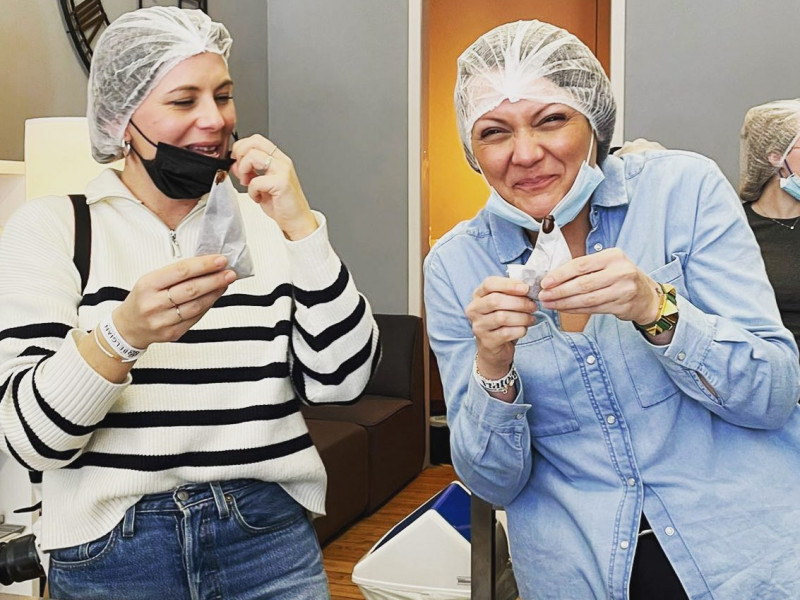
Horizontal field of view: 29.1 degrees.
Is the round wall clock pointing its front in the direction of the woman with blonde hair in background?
no

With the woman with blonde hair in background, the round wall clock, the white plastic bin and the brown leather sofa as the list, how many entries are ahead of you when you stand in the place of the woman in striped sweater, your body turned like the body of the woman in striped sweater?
0

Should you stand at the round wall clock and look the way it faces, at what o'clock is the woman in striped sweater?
The woman in striped sweater is roughly at 12 o'clock from the round wall clock.

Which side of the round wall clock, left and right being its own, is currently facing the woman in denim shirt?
front

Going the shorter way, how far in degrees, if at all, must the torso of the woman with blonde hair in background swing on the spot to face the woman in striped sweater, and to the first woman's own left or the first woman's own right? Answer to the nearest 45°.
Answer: approximately 45° to the first woman's own right

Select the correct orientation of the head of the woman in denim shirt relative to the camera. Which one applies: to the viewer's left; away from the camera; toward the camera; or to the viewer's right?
toward the camera

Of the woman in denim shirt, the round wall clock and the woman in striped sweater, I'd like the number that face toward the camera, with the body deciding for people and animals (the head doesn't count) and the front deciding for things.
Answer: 3

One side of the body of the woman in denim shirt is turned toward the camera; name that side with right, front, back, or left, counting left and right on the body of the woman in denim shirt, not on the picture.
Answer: front

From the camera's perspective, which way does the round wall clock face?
toward the camera

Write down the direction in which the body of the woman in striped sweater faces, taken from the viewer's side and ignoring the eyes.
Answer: toward the camera

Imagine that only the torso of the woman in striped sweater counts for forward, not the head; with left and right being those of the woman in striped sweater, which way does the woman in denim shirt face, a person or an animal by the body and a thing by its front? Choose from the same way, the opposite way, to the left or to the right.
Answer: the same way
